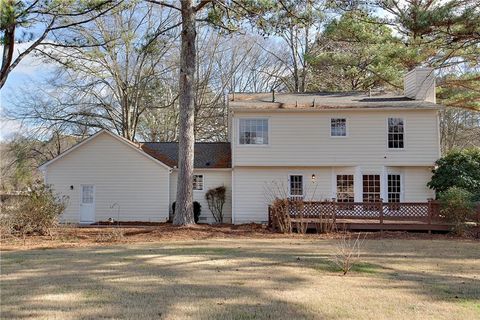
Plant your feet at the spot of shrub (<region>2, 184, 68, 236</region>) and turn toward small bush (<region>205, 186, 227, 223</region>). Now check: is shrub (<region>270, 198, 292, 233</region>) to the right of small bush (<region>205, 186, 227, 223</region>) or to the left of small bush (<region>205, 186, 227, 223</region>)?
right

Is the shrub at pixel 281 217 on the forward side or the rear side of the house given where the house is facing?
on the rear side

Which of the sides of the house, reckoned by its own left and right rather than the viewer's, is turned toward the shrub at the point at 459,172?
right

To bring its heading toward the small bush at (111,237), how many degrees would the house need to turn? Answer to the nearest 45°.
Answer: approximately 135° to its left

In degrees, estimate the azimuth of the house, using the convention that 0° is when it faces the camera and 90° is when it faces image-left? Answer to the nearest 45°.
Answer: approximately 180°
